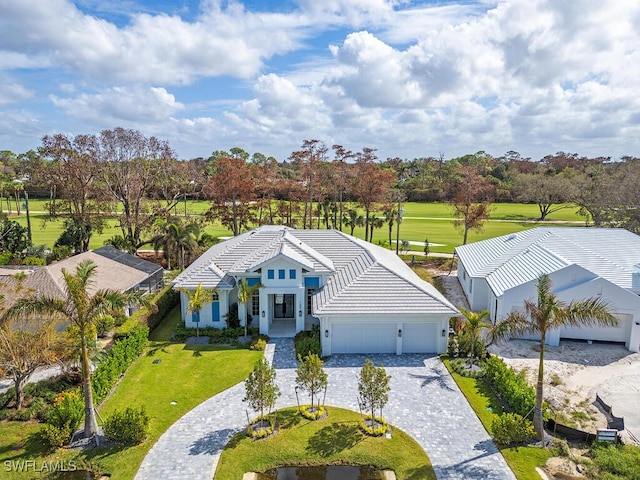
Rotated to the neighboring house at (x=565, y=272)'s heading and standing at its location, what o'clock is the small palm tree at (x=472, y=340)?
The small palm tree is roughly at 1 o'clock from the neighboring house.

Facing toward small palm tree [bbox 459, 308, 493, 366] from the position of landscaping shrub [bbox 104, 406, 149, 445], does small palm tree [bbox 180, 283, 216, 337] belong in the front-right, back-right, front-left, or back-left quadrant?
front-left

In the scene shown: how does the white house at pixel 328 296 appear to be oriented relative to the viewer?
toward the camera

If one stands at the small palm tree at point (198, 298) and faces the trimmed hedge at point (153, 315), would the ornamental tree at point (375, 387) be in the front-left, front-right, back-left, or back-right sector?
back-left

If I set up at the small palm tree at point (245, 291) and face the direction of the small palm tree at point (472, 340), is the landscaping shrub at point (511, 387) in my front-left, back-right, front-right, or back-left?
front-right

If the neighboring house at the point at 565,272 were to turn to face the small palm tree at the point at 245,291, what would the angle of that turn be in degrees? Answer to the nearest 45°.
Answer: approximately 45° to its right

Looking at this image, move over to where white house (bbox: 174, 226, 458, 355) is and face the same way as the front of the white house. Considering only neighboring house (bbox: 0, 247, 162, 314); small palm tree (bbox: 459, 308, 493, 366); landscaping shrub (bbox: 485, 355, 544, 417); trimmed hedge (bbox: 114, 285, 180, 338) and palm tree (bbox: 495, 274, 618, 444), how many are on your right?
2

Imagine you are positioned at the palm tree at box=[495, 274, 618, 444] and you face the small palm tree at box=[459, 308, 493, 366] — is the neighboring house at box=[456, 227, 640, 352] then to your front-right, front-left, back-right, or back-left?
front-right

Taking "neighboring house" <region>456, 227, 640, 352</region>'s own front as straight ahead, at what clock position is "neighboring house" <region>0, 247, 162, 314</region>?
"neighboring house" <region>0, 247, 162, 314</region> is roughly at 2 o'clock from "neighboring house" <region>456, 227, 640, 352</region>.

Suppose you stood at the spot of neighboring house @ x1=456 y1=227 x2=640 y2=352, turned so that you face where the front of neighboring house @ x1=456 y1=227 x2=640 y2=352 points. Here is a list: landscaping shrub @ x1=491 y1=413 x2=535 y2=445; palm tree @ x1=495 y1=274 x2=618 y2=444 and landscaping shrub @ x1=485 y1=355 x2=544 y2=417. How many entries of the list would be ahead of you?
3

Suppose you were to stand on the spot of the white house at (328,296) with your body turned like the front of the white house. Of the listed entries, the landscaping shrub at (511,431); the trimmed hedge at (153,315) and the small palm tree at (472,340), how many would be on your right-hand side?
1

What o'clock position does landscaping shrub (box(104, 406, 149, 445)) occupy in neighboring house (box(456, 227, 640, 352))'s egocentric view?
The landscaping shrub is roughly at 1 o'clock from the neighboring house.

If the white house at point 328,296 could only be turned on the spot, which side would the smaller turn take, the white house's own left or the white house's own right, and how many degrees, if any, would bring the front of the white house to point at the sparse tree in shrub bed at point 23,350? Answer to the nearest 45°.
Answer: approximately 45° to the white house's own right

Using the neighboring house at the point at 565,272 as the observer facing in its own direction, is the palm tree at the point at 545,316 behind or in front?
in front

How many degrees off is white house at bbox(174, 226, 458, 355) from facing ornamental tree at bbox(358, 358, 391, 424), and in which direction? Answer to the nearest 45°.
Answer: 0° — it already faces it

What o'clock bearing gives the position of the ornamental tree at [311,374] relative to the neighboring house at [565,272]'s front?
The ornamental tree is roughly at 1 o'clock from the neighboring house.

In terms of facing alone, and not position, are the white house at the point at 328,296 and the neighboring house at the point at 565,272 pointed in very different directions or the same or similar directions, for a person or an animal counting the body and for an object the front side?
same or similar directions

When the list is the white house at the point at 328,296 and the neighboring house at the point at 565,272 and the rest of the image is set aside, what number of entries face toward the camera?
2

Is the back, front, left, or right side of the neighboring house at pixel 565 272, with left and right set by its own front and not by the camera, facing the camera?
front
